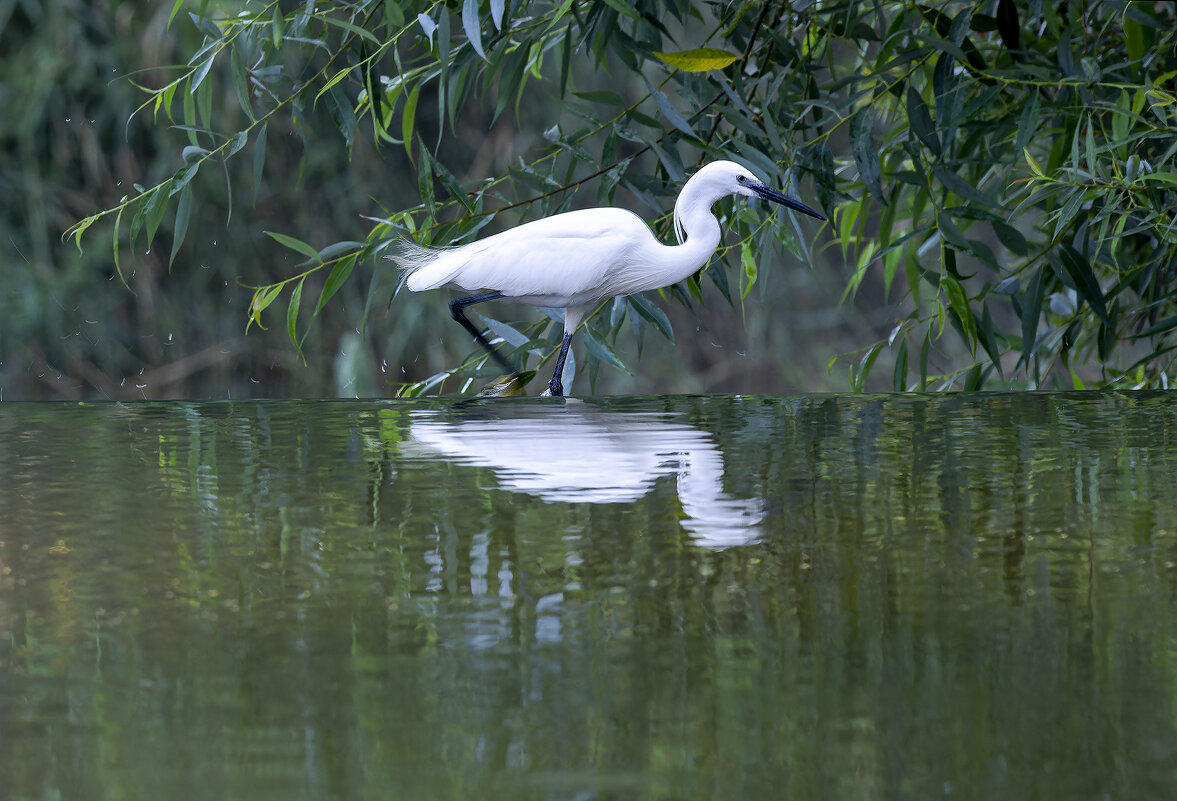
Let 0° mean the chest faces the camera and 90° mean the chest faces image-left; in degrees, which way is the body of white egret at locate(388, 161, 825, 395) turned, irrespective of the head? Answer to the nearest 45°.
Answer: approximately 270°
